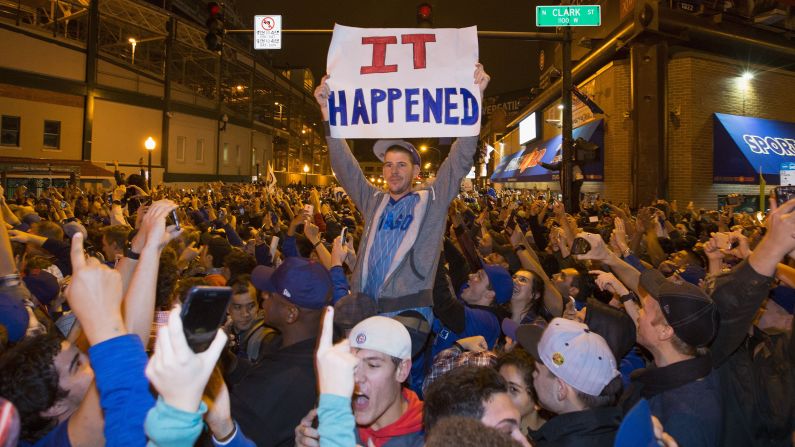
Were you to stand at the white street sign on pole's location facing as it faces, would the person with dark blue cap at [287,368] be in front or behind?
in front

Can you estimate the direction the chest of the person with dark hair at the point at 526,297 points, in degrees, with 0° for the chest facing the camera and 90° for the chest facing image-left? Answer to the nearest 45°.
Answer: approximately 45°

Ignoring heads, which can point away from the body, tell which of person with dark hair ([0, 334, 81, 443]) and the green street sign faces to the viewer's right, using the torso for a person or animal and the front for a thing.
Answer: the person with dark hair

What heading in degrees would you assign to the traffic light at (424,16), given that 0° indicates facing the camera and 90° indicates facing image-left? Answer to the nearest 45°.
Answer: approximately 0°

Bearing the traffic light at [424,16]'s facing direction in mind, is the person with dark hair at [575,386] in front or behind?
in front

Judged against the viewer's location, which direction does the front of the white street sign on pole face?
facing the viewer

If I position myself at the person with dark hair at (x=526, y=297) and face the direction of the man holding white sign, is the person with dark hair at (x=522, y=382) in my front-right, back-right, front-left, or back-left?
front-left

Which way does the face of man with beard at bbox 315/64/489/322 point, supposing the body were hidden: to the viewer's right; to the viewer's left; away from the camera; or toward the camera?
toward the camera

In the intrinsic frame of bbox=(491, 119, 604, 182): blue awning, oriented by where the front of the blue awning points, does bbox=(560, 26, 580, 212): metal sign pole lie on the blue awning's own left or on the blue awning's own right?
on the blue awning's own left

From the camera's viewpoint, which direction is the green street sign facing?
toward the camera
